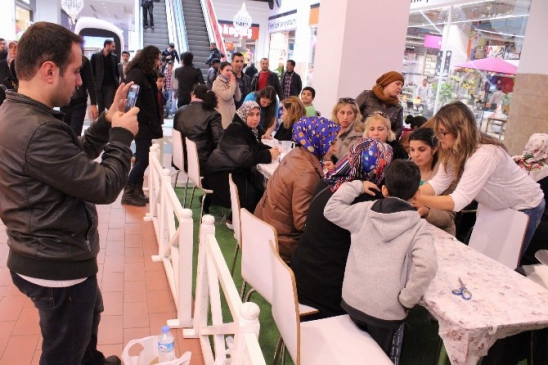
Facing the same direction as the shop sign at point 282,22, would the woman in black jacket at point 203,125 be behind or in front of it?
in front

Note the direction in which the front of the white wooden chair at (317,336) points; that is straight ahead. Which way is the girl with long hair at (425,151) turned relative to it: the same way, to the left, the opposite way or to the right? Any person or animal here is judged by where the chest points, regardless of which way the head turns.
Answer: the opposite way

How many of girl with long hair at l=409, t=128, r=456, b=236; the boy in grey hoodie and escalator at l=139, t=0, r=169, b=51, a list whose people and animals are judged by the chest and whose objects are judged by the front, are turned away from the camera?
1

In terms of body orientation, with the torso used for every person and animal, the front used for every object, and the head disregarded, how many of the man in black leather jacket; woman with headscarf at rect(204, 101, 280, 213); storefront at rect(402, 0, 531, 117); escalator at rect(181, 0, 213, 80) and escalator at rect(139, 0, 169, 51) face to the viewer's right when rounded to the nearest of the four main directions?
2

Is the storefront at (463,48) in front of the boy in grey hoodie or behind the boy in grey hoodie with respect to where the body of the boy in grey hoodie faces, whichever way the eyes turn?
in front

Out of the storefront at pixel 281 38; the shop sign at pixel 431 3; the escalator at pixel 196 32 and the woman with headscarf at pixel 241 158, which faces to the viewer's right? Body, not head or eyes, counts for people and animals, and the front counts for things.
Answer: the woman with headscarf

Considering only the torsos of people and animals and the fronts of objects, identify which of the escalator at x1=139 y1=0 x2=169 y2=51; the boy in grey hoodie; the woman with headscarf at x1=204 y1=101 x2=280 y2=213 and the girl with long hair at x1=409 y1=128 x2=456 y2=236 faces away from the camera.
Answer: the boy in grey hoodie

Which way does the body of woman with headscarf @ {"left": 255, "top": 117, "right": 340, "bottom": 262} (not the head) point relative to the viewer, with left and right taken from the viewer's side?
facing away from the viewer and to the right of the viewer

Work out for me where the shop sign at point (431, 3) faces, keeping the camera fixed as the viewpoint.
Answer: facing the viewer and to the left of the viewer

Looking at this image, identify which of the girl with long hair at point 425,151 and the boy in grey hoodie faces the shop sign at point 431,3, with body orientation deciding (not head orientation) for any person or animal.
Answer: the boy in grey hoodie

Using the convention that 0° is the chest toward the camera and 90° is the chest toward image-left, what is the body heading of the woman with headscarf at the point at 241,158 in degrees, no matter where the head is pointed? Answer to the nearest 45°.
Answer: approximately 270°

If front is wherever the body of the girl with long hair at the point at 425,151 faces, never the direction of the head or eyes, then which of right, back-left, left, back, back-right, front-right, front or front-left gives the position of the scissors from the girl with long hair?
front-left

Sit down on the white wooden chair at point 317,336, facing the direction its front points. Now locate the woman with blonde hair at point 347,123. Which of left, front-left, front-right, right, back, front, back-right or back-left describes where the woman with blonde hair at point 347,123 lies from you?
front-left

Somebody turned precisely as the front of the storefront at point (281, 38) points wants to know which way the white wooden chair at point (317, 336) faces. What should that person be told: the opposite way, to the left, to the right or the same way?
the opposite way

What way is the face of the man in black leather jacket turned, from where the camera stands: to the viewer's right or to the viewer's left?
to the viewer's right

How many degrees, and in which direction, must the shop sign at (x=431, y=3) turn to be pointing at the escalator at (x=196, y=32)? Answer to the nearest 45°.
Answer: approximately 90° to its right

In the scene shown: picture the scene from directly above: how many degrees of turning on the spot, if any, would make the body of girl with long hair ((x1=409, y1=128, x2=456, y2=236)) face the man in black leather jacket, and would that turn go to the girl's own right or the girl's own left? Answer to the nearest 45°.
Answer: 0° — they already face them

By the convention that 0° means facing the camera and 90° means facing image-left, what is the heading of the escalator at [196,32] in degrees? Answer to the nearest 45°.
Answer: approximately 0°

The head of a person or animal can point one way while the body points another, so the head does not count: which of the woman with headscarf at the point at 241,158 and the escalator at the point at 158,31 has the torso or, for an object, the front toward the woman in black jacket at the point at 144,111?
the escalator

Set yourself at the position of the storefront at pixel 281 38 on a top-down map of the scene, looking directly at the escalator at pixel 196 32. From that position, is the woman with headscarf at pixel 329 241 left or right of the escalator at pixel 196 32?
left

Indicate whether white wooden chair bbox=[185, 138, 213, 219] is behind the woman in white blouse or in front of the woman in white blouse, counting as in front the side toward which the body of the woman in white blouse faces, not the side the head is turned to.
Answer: in front
